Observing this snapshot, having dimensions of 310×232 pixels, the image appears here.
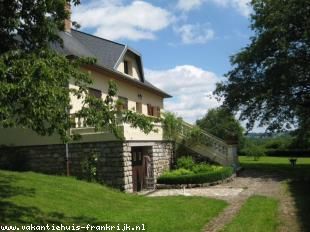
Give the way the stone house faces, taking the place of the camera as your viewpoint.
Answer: facing the viewer and to the right of the viewer

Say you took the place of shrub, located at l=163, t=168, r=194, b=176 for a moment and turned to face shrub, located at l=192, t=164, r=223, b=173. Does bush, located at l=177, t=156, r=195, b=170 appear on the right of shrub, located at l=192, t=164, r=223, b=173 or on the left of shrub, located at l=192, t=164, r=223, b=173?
left

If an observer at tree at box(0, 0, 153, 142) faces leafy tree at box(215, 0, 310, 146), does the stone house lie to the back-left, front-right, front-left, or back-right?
front-left

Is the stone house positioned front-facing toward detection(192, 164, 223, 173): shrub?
no

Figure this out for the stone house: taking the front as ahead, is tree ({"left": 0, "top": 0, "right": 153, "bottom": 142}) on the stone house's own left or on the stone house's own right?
on the stone house's own right

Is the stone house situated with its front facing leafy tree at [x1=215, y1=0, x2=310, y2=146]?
no

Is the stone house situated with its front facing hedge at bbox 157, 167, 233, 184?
no
